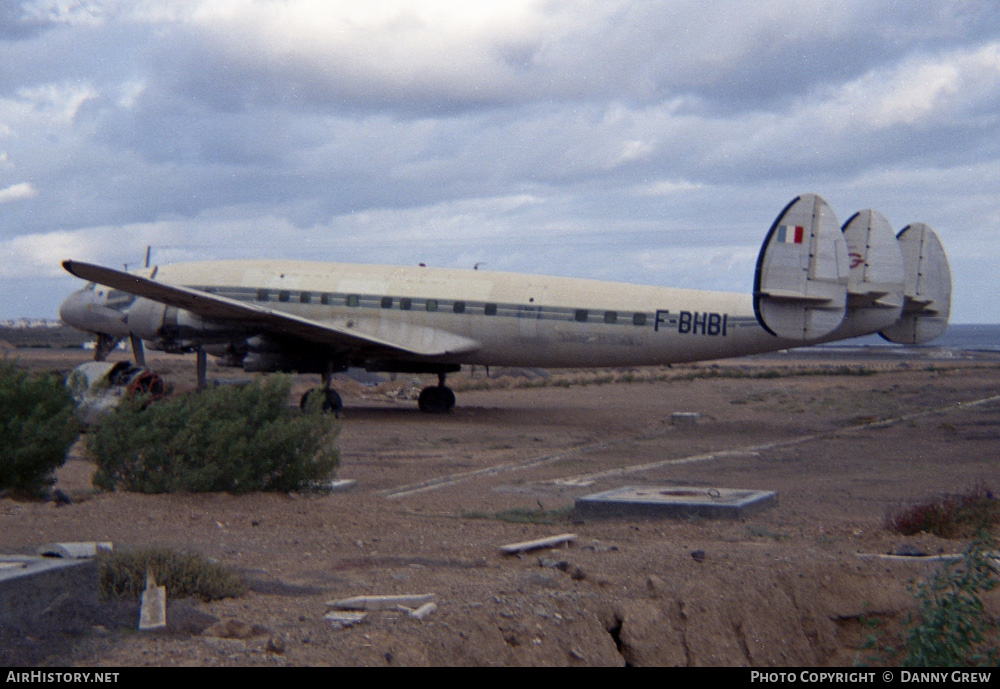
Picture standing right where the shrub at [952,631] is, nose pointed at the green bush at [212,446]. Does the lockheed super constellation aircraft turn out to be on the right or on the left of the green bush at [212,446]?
right

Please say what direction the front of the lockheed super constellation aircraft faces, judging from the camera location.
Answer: facing away from the viewer and to the left of the viewer

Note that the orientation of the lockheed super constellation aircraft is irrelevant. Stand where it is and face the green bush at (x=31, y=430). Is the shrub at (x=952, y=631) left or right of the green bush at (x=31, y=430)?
left

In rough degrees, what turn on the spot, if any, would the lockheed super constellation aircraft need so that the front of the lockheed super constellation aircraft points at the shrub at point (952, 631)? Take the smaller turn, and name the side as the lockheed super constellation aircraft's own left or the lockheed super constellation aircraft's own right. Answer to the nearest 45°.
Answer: approximately 135° to the lockheed super constellation aircraft's own left

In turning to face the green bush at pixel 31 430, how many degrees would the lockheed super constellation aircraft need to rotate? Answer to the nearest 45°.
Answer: approximately 90° to its left

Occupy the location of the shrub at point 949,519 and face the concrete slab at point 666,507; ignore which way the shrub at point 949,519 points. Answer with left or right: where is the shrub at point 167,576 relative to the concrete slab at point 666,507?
left
